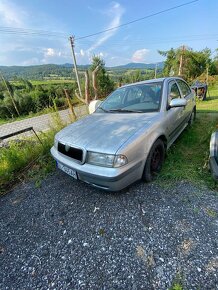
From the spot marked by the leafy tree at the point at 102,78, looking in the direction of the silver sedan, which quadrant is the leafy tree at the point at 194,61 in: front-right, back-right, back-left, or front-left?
back-left

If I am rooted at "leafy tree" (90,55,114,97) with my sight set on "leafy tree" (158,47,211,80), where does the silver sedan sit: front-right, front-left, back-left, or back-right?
back-right

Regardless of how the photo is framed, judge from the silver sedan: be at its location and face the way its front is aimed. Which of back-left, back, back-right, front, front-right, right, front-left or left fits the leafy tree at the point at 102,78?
back-right

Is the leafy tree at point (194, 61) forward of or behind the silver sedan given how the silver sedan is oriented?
behind

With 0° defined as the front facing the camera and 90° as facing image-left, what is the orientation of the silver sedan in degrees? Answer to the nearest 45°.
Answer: approximately 45°
